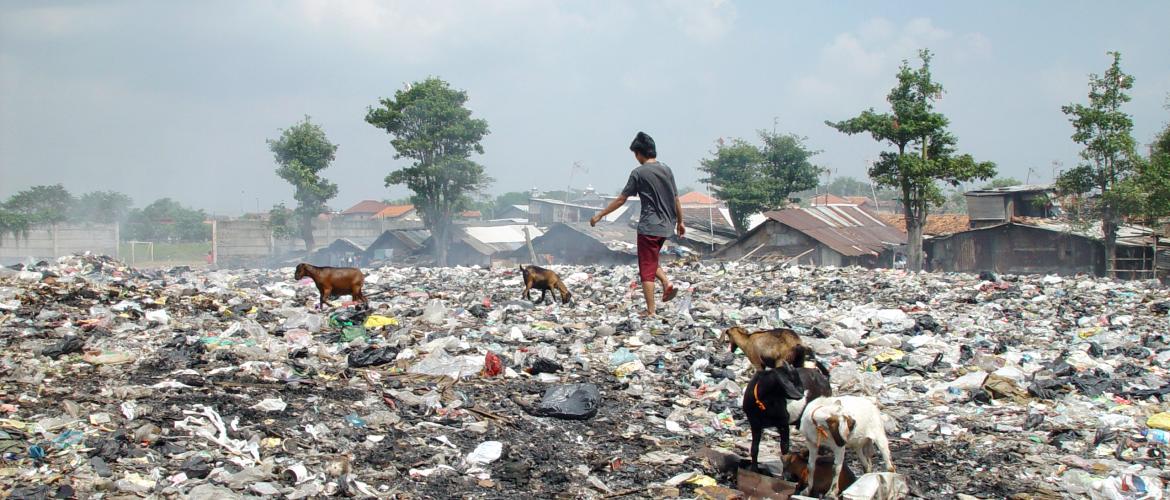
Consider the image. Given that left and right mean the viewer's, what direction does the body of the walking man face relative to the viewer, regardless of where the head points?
facing away from the viewer and to the left of the viewer

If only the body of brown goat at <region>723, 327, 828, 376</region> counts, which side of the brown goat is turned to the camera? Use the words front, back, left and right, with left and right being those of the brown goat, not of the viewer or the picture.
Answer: left

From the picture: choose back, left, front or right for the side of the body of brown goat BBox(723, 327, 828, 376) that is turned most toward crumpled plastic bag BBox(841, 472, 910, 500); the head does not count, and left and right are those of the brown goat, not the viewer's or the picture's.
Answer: left

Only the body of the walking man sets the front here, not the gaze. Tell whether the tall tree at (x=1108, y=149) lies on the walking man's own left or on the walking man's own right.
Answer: on the walking man's own right

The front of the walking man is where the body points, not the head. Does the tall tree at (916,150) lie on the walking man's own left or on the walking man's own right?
on the walking man's own right

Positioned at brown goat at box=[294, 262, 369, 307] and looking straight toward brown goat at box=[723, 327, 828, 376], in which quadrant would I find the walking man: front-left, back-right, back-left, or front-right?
front-left

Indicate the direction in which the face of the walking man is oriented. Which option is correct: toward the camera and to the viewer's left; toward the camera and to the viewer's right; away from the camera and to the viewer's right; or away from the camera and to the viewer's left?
away from the camera and to the viewer's left

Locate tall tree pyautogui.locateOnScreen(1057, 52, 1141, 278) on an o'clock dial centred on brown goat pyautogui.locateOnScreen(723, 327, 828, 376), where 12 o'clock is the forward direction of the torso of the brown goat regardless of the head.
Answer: The tall tree is roughly at 4 o'clock from the brown goat.

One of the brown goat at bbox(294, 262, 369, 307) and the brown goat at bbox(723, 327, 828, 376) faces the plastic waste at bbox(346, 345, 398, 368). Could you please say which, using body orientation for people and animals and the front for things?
the brown goat at bbox(723, 327, 828, 376)

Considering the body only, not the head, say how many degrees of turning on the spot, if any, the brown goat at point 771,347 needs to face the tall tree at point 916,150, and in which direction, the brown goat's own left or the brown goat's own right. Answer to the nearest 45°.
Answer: approximately 90° to the brown goat's own right
